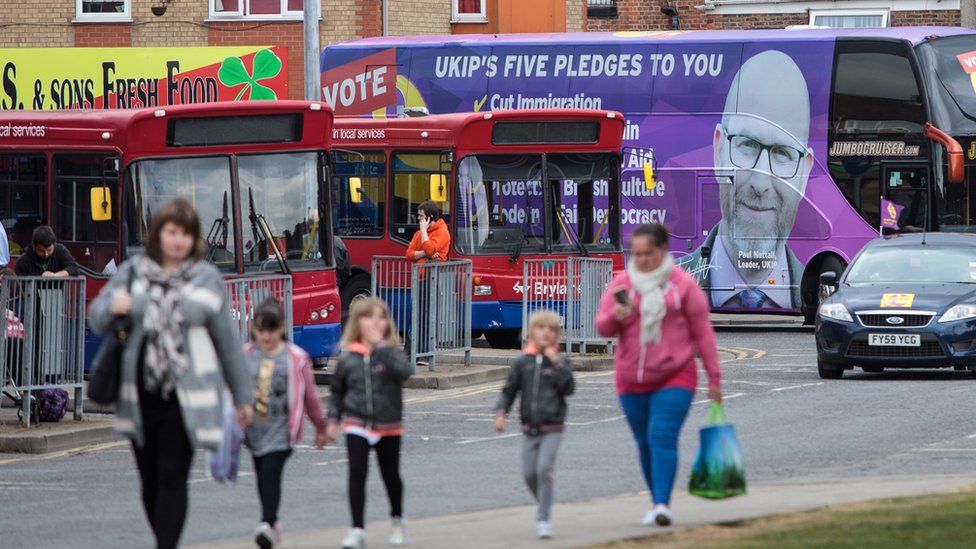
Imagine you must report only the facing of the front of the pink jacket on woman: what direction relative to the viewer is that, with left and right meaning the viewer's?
facing the viewer and to the left of the viewer

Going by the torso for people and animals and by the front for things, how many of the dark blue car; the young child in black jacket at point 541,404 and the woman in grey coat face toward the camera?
3

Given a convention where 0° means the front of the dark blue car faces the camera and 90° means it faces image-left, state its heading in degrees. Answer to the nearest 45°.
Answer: approximately 0°

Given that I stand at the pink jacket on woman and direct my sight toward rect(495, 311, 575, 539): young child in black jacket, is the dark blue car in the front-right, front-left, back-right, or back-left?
back-right

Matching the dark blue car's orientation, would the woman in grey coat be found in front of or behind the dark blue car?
in front

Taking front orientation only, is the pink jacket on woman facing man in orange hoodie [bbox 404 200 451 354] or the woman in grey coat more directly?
the woman in grey coat
